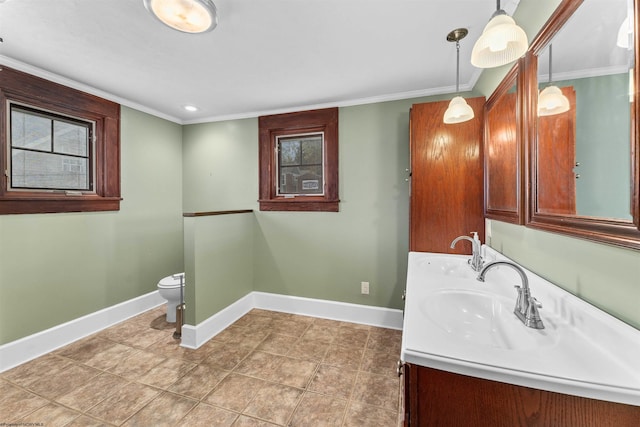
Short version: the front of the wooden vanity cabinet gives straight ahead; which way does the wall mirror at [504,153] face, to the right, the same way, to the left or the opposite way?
the same way

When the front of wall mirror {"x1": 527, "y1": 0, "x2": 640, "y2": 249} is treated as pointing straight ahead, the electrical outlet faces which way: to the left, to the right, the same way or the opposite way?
to the left

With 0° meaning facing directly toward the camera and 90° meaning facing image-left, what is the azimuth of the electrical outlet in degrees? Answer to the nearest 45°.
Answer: approximately 0°

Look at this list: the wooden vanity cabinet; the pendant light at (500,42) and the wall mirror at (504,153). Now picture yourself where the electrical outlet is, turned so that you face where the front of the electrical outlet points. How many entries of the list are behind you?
0

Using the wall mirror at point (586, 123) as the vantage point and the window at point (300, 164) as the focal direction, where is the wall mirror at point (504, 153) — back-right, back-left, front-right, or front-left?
front-right

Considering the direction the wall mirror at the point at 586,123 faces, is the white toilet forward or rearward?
forward

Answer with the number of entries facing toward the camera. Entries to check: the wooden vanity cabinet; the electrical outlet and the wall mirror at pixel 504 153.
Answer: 1

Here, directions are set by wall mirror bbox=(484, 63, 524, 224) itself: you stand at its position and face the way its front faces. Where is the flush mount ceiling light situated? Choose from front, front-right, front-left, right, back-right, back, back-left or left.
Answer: front-left

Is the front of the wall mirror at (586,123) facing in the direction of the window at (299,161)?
no

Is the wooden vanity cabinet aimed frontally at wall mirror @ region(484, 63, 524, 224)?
no

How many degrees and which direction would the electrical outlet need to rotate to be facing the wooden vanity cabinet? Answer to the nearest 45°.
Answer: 0° — it already faces it

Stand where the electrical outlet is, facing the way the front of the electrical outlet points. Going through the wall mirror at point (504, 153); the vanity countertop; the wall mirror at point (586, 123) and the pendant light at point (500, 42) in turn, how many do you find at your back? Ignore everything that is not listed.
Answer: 0

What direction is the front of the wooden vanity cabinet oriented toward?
to the viewer's left

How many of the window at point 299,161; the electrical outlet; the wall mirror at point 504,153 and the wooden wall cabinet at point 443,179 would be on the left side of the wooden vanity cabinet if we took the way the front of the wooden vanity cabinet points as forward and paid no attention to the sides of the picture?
0

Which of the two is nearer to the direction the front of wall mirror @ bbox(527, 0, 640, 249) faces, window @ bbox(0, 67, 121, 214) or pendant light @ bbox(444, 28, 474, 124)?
the window

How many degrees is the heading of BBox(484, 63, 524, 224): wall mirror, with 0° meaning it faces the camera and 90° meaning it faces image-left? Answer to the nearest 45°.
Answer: approximately 90°
